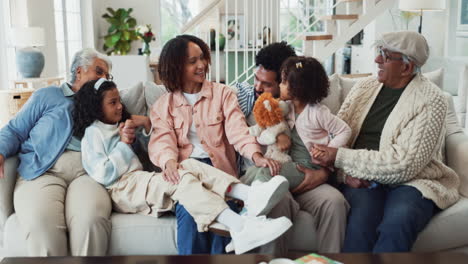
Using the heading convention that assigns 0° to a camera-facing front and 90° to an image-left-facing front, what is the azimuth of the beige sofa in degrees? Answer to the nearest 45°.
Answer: approximately 0°

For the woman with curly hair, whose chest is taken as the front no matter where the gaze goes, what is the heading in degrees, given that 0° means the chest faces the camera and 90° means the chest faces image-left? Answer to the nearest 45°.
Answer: approximately 0°

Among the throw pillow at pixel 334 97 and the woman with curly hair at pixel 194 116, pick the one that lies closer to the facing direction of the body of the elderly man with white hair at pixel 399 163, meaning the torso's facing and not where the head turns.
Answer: the woman with curly hair

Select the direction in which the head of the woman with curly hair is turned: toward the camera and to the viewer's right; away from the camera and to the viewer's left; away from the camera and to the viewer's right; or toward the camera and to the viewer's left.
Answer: toward the camera and to the viewer's right
